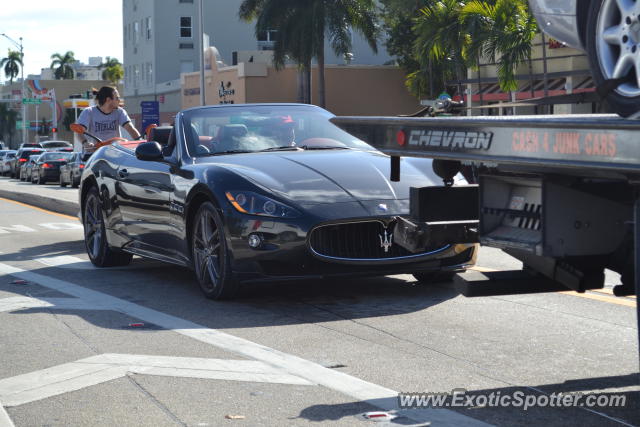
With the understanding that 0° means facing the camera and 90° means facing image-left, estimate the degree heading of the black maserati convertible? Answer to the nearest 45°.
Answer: approximately 315°

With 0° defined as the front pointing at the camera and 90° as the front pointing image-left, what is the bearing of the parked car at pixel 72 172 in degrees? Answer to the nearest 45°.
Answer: approximately 135°

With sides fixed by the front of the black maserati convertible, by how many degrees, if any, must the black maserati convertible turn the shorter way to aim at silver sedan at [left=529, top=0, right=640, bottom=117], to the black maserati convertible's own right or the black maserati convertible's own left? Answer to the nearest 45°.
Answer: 0° — it already faces it

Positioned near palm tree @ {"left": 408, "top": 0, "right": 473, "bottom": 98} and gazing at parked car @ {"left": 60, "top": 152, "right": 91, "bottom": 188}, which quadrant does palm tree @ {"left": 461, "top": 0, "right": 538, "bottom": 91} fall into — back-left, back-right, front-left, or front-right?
back-left

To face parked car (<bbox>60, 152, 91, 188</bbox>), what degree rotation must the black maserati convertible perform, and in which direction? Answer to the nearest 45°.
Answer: approximately 135° to its left

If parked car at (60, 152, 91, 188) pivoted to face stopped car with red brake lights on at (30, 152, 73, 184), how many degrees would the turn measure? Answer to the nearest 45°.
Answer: approximately 45° to its right

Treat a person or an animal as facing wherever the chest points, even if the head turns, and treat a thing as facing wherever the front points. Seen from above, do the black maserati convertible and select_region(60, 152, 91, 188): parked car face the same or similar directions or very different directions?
very different directions
